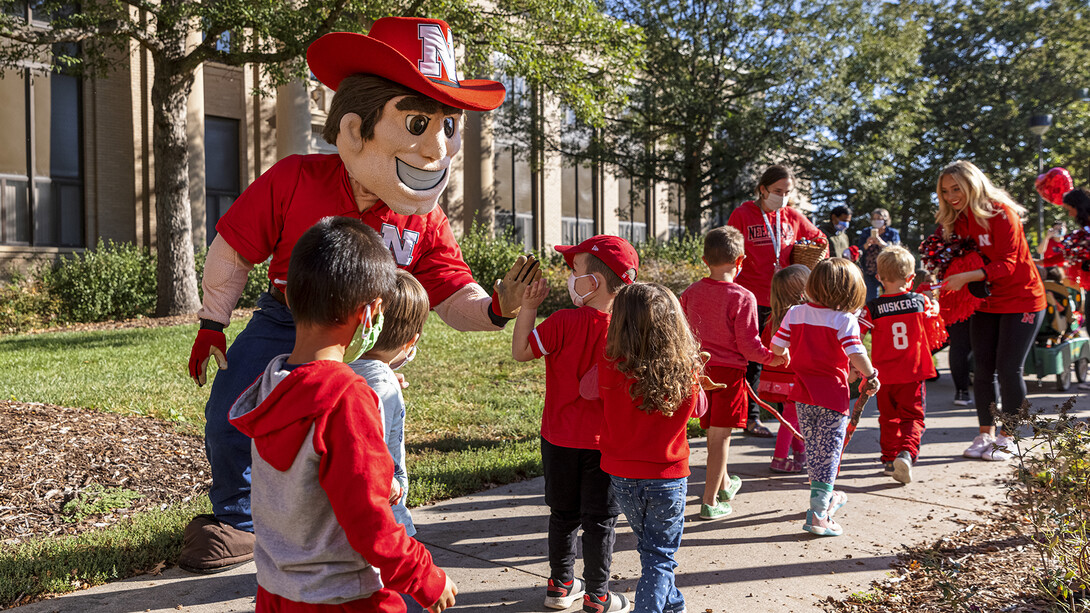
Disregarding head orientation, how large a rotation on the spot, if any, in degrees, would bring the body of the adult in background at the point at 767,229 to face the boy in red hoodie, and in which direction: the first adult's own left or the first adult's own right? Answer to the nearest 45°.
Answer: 0° — they already face them

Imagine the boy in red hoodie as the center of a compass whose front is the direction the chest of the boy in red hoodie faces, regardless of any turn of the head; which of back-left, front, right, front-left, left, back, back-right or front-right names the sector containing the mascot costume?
front-left

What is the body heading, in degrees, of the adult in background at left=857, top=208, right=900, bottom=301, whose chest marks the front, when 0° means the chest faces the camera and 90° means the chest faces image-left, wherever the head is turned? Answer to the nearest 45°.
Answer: approximately 0°

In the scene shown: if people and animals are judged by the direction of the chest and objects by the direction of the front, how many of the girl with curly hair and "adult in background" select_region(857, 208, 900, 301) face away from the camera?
1

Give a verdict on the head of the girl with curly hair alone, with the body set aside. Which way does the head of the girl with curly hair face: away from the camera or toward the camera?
away from the camera

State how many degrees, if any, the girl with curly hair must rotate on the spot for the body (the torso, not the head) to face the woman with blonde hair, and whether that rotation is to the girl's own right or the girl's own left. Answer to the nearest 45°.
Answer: approximately 45° to the girl's own right

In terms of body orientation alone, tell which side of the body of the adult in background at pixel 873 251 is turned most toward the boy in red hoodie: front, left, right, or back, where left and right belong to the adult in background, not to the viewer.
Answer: front

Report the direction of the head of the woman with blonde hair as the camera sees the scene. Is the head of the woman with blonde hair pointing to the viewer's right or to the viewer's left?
to the viewer's left

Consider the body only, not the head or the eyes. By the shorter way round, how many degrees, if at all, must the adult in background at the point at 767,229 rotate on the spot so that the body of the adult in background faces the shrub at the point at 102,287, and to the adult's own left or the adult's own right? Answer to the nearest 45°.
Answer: approximately 135° to the adult's own right

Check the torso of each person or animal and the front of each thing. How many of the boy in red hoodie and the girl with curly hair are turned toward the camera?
0

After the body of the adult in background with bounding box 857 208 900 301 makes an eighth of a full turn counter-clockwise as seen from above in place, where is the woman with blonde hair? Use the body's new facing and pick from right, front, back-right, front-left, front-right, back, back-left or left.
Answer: front-right

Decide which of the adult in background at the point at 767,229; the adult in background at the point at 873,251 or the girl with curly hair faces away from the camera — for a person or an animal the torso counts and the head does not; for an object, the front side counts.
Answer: the girl with curly hair

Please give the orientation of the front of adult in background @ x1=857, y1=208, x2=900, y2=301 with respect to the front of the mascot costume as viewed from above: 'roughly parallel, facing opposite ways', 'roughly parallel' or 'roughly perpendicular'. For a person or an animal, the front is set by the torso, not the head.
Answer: roughly perpendicular

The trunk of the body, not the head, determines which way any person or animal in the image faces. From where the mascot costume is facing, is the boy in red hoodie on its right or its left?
on its right

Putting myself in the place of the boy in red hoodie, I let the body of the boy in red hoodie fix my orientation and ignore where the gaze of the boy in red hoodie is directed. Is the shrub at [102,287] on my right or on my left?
on my left
